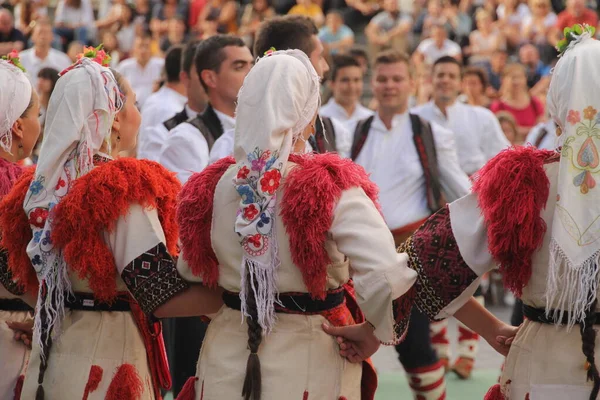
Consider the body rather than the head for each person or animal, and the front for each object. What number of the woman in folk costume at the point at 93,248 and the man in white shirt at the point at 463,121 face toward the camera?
1

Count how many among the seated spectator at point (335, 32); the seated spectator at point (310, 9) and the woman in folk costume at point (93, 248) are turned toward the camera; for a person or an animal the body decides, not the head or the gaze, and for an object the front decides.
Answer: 2

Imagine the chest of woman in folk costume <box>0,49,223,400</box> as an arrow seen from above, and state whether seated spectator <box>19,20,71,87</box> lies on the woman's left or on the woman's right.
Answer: on the woman's left

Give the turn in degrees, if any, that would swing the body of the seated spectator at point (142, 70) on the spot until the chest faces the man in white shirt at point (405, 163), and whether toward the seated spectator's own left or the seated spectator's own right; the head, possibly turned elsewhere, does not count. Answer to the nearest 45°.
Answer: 0° — they already face them

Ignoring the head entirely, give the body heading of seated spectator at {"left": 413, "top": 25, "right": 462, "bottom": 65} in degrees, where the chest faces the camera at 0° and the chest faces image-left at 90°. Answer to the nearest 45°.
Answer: approximately 0°

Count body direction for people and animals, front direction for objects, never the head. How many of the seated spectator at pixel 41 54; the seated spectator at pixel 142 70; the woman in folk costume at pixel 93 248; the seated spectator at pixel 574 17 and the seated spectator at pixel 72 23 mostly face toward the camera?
4

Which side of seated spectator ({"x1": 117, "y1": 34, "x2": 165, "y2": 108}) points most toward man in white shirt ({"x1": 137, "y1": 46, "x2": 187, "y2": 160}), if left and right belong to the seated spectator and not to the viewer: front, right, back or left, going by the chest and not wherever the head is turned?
front

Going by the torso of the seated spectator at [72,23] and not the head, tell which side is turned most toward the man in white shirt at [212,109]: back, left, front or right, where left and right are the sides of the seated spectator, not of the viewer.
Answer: front

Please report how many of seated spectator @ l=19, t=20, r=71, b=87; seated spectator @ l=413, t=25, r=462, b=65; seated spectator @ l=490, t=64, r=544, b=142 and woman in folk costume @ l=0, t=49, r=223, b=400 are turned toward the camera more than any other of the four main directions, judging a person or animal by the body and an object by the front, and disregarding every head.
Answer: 3

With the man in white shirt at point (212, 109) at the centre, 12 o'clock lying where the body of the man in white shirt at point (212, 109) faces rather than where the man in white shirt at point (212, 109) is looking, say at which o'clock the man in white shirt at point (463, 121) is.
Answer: the man in white shirt at point (463, 121) is roughly at 9 o'clock from the man in white shirt at point (212, 109).

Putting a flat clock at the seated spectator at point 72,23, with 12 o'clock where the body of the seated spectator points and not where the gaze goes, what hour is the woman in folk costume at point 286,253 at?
The woman in folk costume is roughly at 12 o'clock from the seated spectator.
